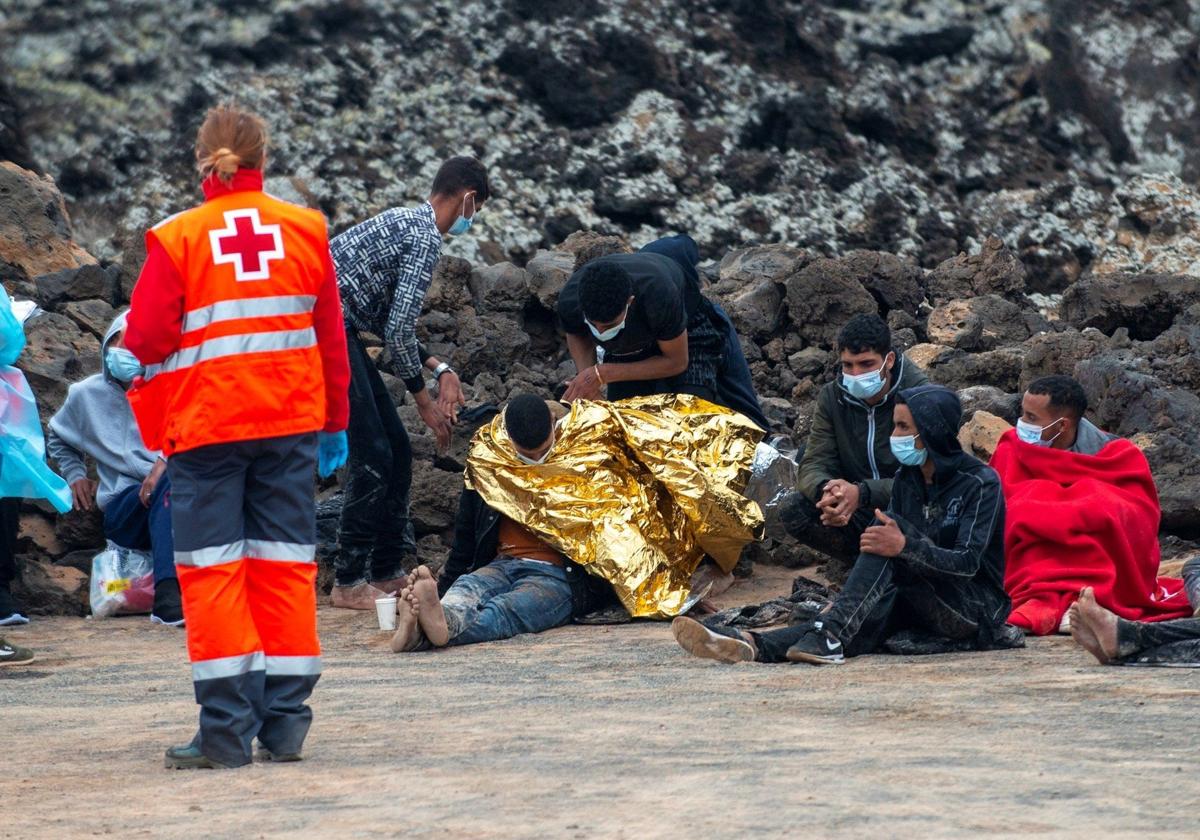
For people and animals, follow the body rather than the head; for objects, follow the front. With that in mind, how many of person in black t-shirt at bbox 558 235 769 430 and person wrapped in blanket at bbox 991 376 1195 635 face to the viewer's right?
0

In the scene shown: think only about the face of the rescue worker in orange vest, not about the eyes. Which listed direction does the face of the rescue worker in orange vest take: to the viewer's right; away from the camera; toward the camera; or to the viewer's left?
away from the camera

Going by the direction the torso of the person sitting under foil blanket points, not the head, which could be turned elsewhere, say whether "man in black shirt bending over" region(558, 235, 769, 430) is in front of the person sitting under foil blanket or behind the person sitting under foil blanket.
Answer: behind

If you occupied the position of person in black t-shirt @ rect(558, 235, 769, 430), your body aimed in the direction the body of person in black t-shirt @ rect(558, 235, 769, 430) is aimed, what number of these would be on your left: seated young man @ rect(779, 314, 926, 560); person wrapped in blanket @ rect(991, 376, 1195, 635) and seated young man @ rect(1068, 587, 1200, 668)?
3

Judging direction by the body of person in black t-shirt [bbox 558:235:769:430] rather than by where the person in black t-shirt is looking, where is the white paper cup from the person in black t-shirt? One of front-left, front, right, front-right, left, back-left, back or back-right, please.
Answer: front

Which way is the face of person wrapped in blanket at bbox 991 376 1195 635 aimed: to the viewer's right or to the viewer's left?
to the viewer's left

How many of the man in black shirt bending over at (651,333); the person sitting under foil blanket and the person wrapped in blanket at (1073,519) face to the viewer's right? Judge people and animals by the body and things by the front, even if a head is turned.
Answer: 0

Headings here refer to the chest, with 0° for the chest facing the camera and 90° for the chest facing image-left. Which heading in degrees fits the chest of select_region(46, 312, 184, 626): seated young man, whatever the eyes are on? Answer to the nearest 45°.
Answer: approximately 315°

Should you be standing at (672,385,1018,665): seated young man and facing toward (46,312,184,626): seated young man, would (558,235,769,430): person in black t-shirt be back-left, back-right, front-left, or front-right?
front-right

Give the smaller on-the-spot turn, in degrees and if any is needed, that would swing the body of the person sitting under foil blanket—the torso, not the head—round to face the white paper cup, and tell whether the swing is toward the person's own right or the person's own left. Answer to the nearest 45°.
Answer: approximately 45° to the person's own right

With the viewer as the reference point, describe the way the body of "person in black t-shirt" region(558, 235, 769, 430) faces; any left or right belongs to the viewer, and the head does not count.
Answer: facing the viewer and to the left of the viewer

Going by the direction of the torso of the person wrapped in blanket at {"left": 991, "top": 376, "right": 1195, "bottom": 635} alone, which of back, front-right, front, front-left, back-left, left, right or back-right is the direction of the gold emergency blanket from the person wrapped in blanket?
front-right
